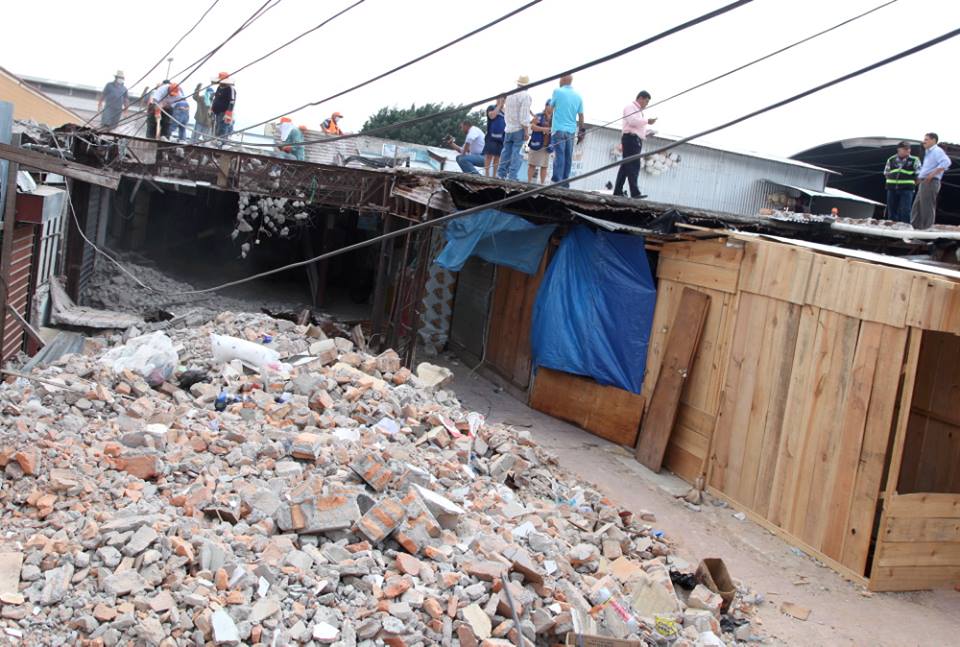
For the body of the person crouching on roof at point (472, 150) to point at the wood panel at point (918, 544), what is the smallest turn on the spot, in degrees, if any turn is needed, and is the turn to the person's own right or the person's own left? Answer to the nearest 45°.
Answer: approximately 135° to the person's own left

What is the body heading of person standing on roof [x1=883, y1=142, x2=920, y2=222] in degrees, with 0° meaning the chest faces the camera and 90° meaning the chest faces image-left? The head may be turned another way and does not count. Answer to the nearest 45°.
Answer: approximately 0°

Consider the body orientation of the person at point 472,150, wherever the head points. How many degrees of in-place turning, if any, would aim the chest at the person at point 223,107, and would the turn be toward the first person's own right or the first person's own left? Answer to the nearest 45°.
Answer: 0° — they already face them

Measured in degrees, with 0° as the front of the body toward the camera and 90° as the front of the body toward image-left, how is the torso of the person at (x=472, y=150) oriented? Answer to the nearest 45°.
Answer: approximately 90°

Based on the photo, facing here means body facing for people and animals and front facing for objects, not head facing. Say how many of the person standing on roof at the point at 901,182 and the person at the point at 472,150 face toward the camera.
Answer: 1

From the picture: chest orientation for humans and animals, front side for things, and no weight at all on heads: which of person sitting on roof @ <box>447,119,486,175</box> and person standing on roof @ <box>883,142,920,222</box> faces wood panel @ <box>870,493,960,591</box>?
person standing on roof @ <box>883,142,920,222</box>

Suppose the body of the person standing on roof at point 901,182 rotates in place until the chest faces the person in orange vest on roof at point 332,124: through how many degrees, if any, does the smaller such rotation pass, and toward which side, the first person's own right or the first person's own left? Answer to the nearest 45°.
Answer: approximately 90° to the first person's own right

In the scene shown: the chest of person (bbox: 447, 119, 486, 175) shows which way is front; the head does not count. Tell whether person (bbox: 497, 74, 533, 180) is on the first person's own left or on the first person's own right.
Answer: on the first person's own left

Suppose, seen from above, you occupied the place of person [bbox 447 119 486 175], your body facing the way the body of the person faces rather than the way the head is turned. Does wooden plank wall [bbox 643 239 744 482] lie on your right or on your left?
on your left
